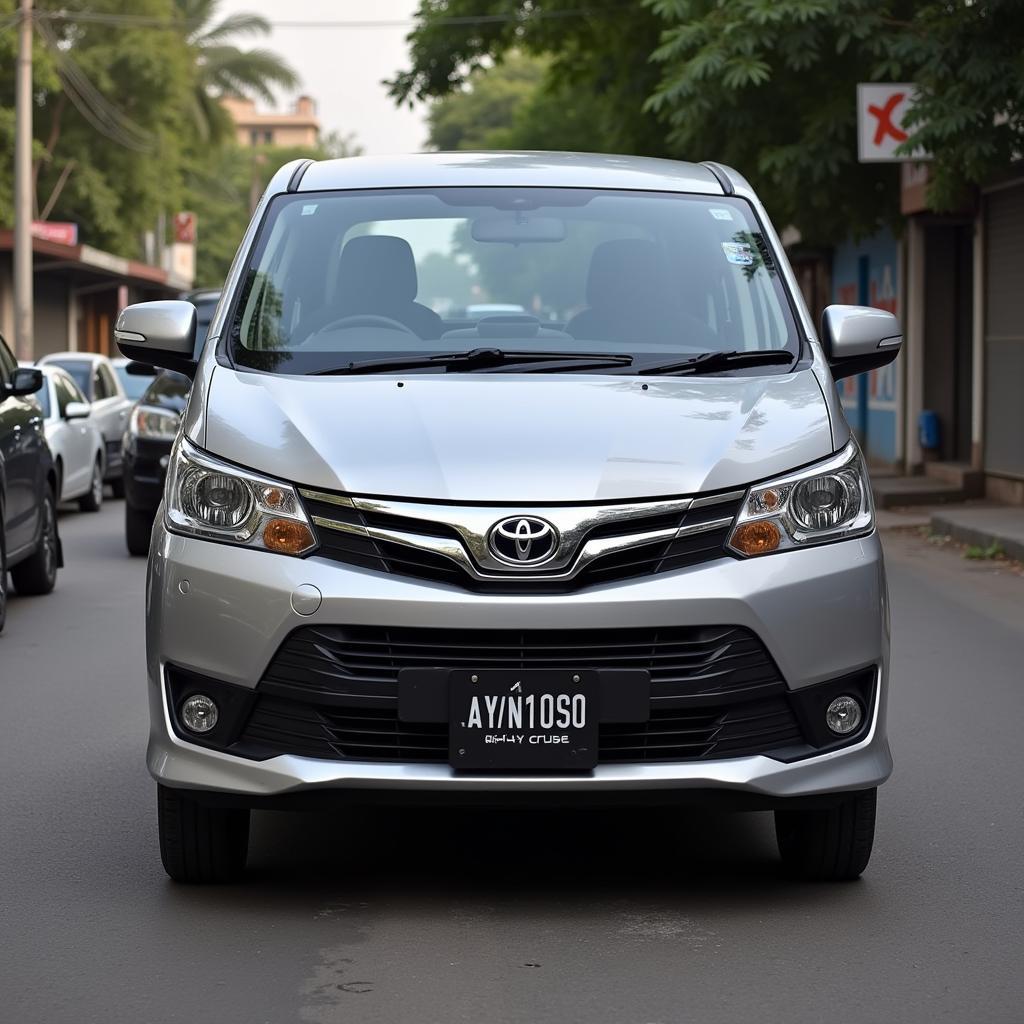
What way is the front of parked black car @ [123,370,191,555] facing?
toward the camera

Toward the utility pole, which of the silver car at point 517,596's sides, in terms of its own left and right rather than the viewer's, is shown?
back

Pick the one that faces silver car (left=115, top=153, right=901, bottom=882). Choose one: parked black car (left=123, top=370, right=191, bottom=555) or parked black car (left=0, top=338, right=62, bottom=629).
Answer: parked black car (left=123, top=370, right=191, bottom=555)

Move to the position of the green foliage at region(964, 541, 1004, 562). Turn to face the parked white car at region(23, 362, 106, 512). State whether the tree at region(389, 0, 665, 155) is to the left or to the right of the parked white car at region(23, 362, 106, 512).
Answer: right

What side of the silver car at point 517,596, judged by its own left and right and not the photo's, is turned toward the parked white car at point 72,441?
back

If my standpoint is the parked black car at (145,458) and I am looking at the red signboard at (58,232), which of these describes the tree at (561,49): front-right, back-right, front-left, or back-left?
front-right

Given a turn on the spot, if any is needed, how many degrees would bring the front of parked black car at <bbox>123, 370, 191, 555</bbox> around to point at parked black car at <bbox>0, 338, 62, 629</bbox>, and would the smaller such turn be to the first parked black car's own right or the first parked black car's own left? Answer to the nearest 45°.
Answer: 0° — it already faces it

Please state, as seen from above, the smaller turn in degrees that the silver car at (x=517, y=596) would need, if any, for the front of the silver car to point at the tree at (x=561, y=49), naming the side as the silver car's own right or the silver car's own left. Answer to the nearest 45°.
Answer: approximately 180°

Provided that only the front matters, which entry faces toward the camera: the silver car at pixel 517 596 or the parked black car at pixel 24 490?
the silver car

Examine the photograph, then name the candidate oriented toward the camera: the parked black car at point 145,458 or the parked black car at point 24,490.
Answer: the parked black car at point 145,458

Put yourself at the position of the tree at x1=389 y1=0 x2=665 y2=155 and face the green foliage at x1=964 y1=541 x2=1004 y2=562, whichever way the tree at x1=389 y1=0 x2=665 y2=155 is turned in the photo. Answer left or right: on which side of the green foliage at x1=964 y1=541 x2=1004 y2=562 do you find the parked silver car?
right

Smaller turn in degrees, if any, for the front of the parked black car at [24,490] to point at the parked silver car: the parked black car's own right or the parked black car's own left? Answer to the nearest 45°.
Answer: approximately 45° to the parked black car's own left

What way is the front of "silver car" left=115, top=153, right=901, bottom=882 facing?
toward the camera

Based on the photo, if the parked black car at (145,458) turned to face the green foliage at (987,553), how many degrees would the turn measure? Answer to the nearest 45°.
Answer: approximately 90° to its left
